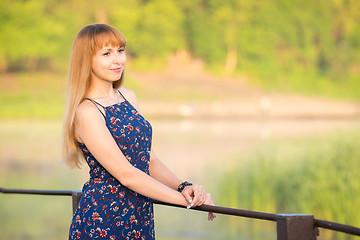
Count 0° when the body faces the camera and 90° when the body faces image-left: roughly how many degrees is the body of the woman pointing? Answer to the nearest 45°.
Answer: approximately 315°
